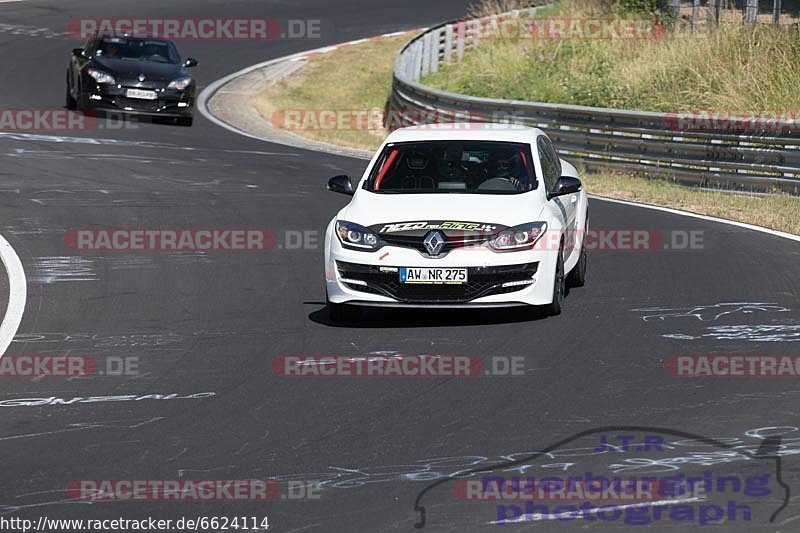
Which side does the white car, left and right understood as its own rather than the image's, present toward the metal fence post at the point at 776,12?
back

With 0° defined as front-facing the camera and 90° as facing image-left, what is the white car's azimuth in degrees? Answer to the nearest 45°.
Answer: approximately 0°

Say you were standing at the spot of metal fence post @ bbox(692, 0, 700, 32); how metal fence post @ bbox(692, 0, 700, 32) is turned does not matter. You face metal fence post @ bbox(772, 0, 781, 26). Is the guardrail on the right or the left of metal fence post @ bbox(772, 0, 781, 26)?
right

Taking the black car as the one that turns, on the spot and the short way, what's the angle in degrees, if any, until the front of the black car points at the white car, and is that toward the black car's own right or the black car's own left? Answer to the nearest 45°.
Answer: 0° — it already faces it

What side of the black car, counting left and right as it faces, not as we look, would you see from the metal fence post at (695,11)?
left

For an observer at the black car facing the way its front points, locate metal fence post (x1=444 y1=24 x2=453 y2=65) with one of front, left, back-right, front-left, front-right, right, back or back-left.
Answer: back-left

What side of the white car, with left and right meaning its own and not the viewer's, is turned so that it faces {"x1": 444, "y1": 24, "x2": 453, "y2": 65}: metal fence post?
back

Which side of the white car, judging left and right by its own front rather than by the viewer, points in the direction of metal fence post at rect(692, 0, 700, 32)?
back

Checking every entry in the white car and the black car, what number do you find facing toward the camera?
2

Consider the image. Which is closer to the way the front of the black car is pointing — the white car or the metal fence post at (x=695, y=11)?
the white car

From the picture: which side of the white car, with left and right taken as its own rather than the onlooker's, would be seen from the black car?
back

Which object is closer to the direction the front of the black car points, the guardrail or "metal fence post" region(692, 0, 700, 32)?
the guardrail

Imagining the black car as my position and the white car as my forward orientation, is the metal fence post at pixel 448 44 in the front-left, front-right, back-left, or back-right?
back-left
